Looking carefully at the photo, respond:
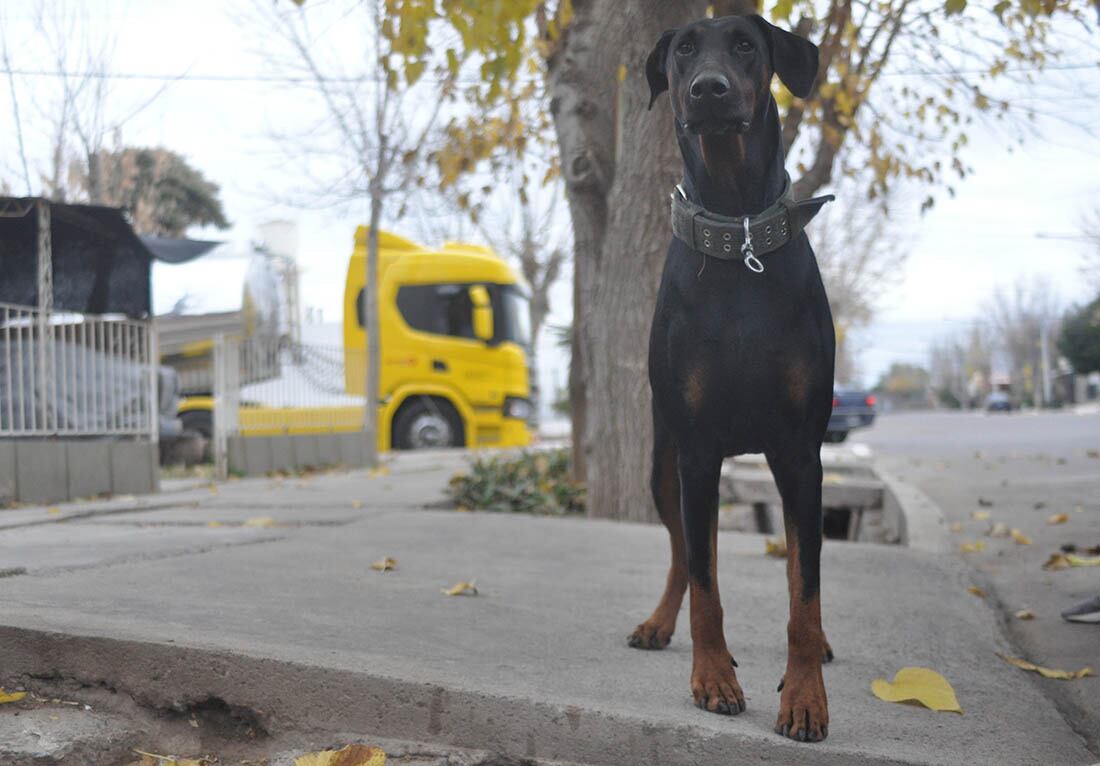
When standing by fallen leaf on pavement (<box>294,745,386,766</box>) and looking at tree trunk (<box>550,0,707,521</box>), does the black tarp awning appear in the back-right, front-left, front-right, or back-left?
front-left

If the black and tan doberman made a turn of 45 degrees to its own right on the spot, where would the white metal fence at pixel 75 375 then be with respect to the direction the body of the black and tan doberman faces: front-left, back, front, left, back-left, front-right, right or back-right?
right

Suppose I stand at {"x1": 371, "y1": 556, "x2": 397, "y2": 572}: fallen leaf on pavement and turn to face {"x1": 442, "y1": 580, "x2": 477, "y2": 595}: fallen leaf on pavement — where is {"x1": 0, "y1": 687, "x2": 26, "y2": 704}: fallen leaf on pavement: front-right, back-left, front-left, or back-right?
front-right

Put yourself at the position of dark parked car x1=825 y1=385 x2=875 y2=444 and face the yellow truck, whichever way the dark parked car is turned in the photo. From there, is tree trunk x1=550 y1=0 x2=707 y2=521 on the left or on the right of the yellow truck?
left

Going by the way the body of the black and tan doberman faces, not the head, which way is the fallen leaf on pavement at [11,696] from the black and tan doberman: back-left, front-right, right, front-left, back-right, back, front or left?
right

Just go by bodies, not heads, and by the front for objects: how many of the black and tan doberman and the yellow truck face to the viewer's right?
1

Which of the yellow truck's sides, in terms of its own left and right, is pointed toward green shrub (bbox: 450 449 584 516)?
right

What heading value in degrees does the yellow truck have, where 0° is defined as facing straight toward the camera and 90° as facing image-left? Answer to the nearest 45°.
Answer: approximately 270°

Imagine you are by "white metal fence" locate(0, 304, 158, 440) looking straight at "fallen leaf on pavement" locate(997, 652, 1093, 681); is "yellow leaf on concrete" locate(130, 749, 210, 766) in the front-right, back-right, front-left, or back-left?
front-right

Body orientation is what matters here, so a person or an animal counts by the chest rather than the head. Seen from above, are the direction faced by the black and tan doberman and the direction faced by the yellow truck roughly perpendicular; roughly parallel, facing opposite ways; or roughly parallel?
roughly perpendicular

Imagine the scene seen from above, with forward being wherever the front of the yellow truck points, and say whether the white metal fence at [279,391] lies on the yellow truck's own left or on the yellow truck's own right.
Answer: on the yellow truck's own right

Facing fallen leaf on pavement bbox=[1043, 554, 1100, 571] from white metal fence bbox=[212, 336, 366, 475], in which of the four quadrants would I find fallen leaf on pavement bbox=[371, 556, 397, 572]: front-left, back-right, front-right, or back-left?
front-right

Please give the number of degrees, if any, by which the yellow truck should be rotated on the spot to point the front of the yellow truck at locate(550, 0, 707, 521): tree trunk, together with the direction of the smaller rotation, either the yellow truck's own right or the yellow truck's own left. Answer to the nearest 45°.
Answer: approximately 90° to the yellow truck's own right

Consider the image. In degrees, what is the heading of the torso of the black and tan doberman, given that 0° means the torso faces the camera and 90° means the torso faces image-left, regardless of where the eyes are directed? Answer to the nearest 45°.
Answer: approximately 0°

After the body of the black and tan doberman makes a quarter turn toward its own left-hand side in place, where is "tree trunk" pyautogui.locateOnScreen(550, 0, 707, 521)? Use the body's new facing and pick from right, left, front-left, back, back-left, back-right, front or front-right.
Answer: left

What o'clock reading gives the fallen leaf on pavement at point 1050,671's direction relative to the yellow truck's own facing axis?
The fallen leaf on pavement is roughly at 3 o'clock from the yellow truck.
